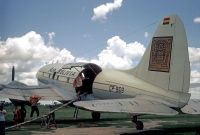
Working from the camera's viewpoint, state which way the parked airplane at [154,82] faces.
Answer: facing away from the viewer and to the left of the viewer
